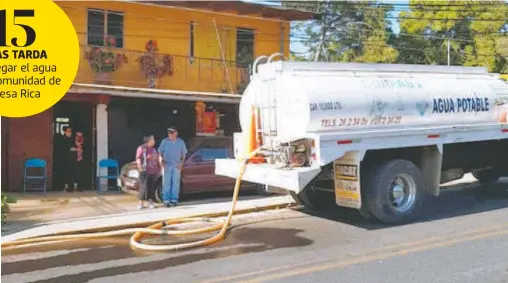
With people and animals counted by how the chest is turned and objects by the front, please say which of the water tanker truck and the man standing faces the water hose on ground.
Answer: the man standing

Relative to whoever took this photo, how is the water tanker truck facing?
facing away from the viewer and to the right of the viewer

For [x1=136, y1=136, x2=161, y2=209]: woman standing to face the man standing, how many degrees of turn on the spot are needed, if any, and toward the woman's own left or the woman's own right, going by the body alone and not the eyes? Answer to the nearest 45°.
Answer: approximately 45° to the woman's own left

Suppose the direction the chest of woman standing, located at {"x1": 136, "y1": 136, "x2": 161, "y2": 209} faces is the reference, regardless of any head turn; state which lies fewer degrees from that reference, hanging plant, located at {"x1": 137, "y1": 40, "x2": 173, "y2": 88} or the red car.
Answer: the red car

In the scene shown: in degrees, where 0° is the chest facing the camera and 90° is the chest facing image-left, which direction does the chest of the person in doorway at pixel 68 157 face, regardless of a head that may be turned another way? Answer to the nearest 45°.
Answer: approximately 315°

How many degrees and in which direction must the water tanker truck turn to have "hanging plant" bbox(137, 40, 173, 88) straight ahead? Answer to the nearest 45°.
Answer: approximately 90° to its left

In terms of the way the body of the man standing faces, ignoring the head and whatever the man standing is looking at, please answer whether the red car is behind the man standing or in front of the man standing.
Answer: behind
